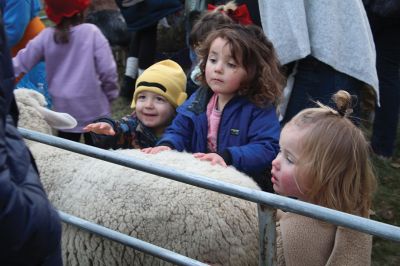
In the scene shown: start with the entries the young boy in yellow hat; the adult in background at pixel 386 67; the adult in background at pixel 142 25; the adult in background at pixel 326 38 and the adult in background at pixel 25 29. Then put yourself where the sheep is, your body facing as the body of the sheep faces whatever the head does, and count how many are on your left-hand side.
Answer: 0

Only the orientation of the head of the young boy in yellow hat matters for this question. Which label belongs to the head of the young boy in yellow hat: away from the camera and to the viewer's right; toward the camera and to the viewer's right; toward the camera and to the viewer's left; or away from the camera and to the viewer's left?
toward the camera and to the viewer's left

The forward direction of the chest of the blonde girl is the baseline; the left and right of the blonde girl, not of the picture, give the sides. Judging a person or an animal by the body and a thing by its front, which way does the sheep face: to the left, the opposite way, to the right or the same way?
the same way

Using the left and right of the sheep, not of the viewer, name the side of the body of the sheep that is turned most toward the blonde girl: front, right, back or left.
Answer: back

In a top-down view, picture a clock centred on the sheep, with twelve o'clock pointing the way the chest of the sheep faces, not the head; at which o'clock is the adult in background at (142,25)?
The adult in background is roughly at 3 o'clock from the sheep.

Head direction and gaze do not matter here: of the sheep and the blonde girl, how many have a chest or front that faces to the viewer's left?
2

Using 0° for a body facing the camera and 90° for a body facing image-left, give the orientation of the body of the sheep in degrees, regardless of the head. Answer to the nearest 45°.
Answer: approximately 90°

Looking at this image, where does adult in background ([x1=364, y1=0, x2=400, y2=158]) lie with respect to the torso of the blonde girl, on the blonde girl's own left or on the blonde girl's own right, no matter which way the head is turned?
on the blonde girl's own right

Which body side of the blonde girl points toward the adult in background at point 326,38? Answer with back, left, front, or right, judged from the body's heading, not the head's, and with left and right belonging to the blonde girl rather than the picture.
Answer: right

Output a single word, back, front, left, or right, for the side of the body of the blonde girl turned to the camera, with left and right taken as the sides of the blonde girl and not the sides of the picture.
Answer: left
